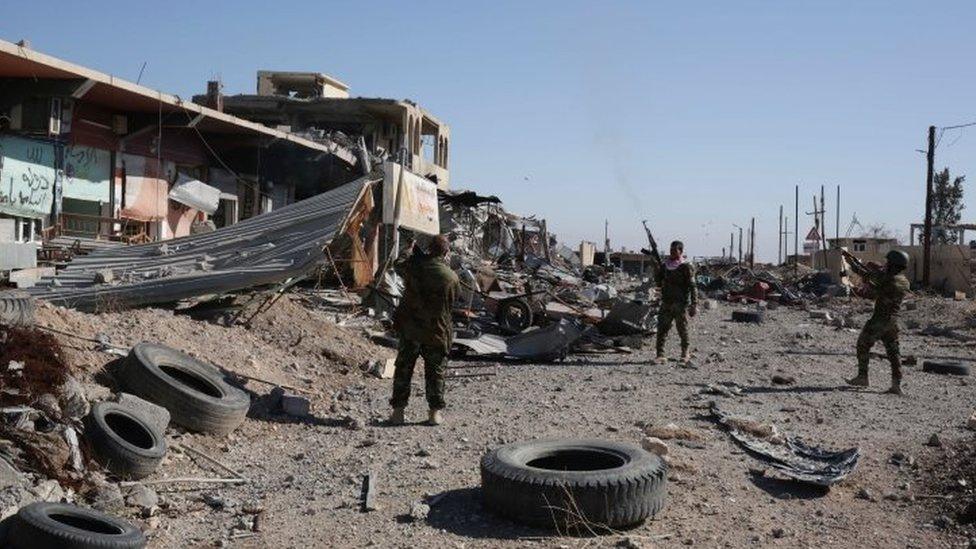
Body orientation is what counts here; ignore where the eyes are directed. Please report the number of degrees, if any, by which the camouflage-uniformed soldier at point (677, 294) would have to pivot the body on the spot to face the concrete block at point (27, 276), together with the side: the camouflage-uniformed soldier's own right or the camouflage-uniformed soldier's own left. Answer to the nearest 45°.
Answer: approximately 45° to the camouflage-uniformed soldier's own right

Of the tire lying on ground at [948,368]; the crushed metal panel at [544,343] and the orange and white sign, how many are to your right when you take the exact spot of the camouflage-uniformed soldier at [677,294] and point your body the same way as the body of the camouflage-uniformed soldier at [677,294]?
2

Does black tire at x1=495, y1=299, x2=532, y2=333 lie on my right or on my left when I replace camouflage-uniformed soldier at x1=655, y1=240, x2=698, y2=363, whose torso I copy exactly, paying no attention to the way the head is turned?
on my right

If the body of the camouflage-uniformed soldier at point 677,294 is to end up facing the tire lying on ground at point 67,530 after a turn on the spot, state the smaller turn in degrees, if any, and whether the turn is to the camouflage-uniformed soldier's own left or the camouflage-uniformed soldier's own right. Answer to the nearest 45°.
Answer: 0° — they already face it

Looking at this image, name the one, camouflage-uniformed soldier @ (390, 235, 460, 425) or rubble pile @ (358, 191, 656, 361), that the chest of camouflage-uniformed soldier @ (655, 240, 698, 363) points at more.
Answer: the camouflage-uniformed soldier

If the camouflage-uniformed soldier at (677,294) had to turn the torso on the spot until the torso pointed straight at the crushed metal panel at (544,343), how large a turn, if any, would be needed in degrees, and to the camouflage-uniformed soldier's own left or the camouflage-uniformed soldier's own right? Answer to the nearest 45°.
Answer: approximately 90° to the camouflage-uniformed soldier's own right

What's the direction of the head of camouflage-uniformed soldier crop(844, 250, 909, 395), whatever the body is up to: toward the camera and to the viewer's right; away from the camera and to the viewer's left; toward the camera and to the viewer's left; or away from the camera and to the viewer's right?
away from the camera and to the viewer's left

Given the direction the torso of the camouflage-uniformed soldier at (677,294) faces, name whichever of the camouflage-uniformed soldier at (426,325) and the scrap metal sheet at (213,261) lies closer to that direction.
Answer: the camouflage-uniformed soldier

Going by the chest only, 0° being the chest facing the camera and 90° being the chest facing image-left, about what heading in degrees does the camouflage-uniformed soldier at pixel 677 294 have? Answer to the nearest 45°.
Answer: approximately 0°

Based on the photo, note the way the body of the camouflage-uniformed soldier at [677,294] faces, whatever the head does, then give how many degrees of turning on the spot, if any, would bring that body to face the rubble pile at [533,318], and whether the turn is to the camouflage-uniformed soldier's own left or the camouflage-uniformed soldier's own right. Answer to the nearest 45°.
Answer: approximately 135° to the camouflage-uniformed soldier's own right

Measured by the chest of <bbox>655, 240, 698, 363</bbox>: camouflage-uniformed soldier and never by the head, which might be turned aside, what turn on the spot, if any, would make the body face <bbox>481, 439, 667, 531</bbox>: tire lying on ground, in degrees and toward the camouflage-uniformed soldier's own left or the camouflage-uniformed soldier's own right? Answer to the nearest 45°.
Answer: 0° — they already face it

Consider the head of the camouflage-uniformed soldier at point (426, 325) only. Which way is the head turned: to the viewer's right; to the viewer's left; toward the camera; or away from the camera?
away from the camera
